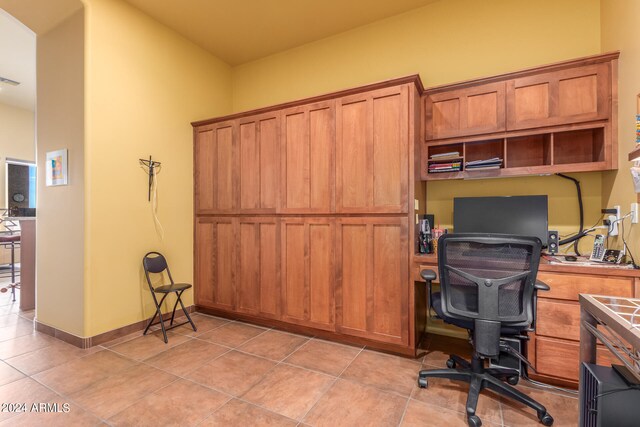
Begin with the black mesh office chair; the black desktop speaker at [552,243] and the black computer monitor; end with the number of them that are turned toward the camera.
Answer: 2

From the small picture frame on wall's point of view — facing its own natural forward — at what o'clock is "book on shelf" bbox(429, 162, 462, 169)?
The book on shelf is roughly at 9 o'clock from the small picture frame on wall.

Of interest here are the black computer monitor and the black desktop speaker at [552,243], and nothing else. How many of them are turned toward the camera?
2

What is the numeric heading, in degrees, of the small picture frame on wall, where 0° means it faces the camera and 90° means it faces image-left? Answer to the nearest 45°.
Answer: approximately 45°

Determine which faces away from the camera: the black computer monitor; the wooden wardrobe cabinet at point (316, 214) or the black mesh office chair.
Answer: the black mesh office chair

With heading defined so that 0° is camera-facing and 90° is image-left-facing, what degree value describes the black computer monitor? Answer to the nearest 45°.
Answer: approximately 0°

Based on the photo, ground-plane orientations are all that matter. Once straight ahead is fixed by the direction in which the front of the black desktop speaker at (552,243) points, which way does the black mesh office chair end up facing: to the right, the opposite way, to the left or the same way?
the opposite way

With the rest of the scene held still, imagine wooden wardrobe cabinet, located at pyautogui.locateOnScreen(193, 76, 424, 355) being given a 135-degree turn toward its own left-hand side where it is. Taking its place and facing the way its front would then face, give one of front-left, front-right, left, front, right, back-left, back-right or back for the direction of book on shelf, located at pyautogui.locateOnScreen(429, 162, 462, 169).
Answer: front

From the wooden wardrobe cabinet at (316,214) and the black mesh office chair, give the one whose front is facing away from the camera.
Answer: the black mesh office chair

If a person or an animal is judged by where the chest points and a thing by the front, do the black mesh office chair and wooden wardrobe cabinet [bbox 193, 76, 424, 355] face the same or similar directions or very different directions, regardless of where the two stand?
very different directions

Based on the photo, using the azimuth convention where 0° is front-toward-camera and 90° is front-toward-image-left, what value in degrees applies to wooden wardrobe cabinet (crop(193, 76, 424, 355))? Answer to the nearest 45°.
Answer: approximately 45°

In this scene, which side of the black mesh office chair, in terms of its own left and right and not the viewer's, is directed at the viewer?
back
